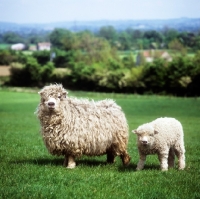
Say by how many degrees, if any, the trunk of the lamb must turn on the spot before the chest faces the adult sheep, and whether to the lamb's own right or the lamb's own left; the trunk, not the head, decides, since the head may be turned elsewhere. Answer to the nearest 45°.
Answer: approximately 45° to the lamb's own right
